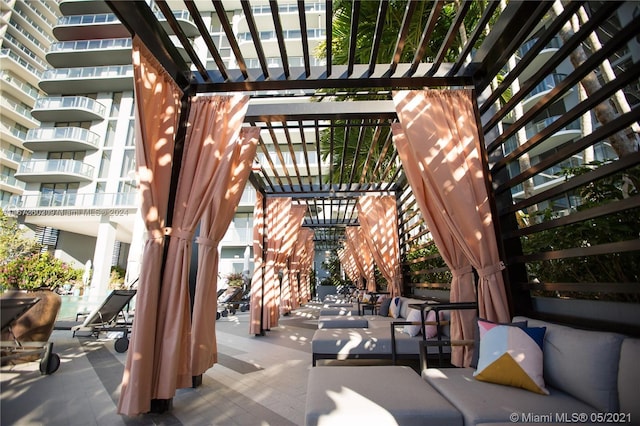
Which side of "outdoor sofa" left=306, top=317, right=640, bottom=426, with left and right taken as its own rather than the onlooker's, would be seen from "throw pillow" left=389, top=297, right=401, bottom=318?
right

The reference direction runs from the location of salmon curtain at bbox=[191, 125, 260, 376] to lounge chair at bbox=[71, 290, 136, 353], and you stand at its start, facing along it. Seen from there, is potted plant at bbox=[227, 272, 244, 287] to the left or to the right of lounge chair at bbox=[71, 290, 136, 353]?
right

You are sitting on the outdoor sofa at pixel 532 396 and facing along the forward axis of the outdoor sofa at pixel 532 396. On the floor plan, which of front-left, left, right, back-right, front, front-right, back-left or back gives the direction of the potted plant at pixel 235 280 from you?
front-right

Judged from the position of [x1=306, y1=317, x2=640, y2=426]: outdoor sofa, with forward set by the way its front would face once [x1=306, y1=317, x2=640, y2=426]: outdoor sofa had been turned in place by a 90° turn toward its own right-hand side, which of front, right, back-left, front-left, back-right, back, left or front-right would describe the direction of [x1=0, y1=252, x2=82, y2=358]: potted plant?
left

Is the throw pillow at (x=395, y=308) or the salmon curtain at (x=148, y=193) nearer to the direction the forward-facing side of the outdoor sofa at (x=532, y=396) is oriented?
the salmon curtain

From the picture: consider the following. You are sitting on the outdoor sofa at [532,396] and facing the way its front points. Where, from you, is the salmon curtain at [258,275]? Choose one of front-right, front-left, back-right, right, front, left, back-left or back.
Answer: front-right

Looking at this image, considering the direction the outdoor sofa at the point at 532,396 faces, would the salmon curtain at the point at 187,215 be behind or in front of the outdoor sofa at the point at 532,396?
in front

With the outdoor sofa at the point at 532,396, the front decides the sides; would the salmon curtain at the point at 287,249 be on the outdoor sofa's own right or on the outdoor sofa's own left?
on the outdoor sofa's own right

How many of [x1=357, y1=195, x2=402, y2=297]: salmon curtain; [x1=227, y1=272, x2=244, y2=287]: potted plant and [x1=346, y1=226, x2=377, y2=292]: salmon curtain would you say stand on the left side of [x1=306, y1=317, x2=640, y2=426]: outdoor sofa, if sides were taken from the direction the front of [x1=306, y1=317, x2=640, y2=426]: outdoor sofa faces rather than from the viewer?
0

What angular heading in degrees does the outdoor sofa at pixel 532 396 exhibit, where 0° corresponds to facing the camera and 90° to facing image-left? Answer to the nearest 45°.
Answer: approximately 90°

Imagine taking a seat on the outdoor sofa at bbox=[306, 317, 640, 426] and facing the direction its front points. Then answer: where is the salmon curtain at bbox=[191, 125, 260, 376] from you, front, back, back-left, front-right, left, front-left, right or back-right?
front
